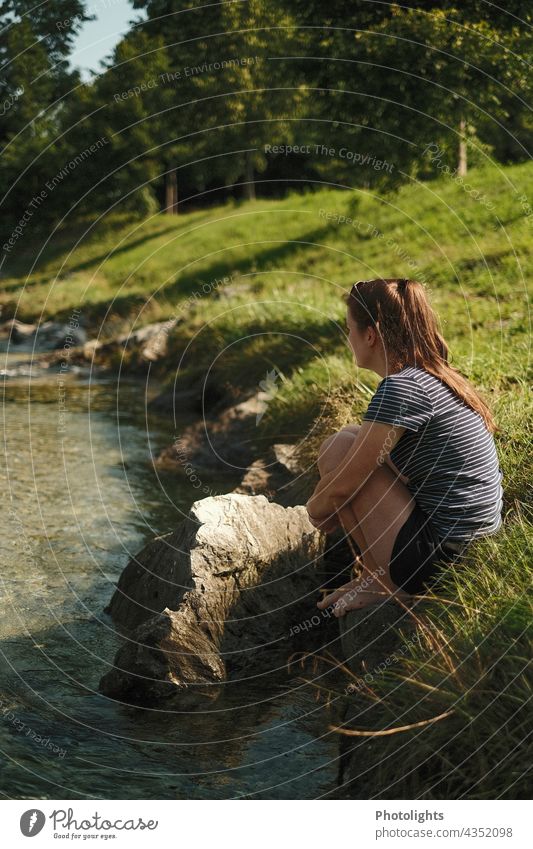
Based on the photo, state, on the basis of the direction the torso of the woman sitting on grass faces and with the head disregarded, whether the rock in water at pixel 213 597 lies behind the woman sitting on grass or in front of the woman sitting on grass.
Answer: in front

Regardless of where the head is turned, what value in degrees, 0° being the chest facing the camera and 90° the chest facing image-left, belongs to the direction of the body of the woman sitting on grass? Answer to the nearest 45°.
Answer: approximately 90°

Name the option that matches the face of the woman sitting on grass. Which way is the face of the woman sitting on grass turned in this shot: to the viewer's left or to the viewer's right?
to the viewer's left
